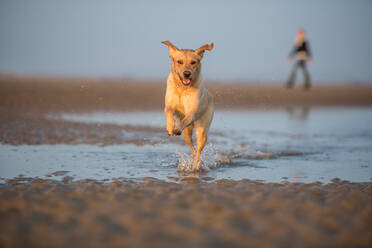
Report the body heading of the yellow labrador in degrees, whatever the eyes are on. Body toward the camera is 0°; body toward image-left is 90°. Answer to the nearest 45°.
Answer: approximately 0°
